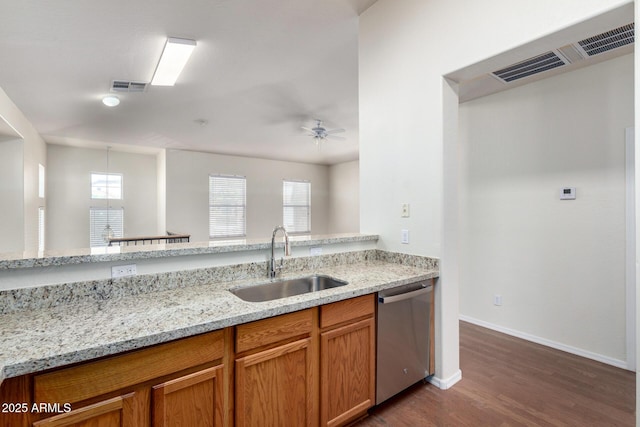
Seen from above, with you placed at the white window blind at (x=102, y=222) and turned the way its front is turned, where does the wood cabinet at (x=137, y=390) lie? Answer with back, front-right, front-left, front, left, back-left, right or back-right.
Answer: front

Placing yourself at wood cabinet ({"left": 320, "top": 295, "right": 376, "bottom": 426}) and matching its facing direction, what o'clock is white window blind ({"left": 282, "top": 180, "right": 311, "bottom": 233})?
The white window blind is roughly at 7 o'clock from the wood cabinet.

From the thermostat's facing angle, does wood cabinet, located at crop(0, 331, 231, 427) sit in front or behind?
in front

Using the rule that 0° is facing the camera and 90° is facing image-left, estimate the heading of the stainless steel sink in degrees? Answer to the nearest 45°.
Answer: approximately 315°

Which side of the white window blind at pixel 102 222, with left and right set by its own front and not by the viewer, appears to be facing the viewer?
front

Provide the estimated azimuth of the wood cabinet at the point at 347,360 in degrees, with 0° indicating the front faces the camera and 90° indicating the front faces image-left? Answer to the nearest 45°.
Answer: approximately 315°

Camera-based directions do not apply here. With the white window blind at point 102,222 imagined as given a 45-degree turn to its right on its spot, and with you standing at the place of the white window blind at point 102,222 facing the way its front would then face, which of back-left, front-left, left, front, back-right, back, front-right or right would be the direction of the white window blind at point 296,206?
back-left

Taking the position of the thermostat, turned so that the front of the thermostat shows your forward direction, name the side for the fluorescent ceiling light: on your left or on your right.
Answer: on your right

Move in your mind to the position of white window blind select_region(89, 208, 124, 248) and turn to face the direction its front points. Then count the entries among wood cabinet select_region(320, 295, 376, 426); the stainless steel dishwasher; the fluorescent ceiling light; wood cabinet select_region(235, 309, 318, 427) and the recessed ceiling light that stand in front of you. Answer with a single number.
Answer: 5

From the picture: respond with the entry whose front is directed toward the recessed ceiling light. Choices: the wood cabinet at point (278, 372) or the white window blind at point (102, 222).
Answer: the white window blind

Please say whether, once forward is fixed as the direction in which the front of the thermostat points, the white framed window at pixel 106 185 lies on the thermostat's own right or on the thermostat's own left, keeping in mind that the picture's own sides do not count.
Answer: on the thermostat's own right

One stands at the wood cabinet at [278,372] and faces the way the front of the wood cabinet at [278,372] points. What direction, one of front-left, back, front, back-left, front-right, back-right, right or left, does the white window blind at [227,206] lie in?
back-left

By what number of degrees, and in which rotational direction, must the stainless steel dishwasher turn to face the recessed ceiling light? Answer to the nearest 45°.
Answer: approximately 135° to its right

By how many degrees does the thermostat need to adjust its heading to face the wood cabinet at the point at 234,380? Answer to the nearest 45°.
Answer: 0° — it already faces it

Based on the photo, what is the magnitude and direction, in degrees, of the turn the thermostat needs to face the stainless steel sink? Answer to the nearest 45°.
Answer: approximately 45° to its right

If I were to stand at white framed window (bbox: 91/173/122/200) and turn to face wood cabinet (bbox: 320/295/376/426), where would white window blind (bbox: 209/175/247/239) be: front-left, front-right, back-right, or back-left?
front-left

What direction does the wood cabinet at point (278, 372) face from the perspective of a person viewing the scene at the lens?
facing the viewer and to the right of the viewer

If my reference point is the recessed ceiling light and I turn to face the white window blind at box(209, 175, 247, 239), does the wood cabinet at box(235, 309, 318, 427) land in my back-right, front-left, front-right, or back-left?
back-right
